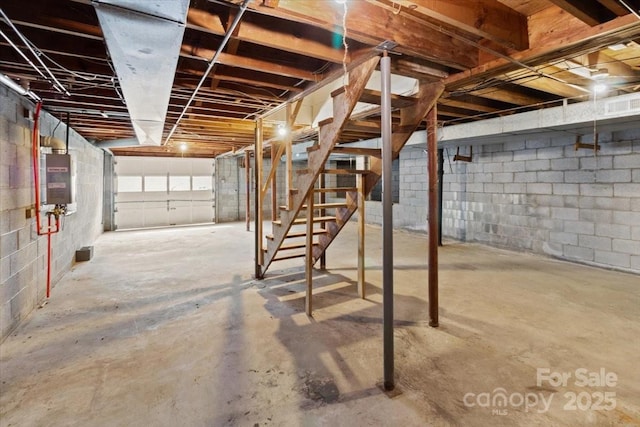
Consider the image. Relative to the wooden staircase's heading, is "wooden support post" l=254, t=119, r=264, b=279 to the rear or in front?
in front

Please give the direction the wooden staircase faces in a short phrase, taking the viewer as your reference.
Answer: facing away from the viewer and to the left of the viewer

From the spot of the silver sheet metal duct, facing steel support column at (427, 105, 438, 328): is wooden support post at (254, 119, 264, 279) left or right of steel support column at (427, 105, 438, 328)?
left
